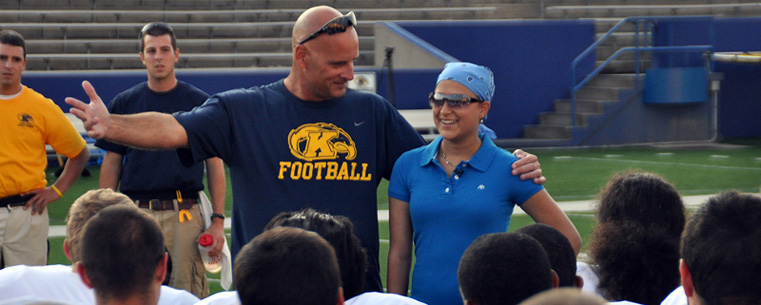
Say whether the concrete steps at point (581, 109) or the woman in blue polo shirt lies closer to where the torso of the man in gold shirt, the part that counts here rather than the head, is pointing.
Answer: the woman in blue polo shirt

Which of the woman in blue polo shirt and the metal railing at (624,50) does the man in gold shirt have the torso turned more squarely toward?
the woman in blue polo shirt

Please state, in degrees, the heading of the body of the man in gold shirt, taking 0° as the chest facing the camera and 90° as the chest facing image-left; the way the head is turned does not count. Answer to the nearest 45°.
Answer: approximately 0°
